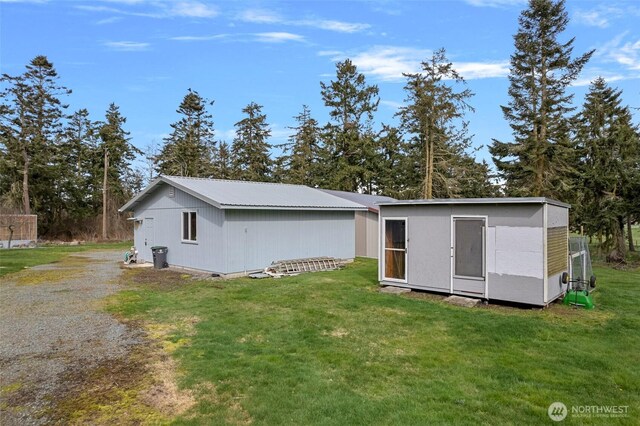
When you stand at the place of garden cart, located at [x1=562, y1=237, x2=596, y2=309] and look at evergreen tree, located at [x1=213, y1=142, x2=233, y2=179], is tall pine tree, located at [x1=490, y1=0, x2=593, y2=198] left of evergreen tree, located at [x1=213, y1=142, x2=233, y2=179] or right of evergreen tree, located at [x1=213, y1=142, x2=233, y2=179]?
right

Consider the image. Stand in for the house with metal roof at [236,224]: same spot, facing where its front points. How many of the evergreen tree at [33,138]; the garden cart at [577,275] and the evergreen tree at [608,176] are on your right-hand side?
1

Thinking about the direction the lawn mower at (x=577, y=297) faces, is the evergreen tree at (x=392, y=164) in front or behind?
behind

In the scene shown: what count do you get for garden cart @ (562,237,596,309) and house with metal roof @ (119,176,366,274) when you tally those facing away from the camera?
0

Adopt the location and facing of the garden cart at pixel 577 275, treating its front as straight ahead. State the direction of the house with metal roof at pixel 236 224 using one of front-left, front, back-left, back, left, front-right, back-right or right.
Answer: right

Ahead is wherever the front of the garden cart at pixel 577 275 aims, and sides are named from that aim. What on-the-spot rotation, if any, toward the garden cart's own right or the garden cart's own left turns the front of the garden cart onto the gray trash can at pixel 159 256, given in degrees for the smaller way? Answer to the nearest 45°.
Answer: approximately 90° to the garden cart's own right

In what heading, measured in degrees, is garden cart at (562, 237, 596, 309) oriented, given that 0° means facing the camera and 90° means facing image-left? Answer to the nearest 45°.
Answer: approximately 0°

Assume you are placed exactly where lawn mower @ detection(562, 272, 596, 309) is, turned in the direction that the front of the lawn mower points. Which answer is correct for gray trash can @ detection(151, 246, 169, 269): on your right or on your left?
on your right
